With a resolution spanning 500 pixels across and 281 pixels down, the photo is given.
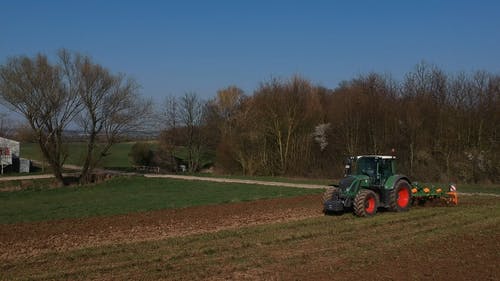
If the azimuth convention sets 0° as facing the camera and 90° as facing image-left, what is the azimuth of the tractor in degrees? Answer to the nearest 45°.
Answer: approximately 45°

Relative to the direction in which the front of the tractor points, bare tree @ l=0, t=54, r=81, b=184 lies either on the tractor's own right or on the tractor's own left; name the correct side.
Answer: on the tractor's own right
